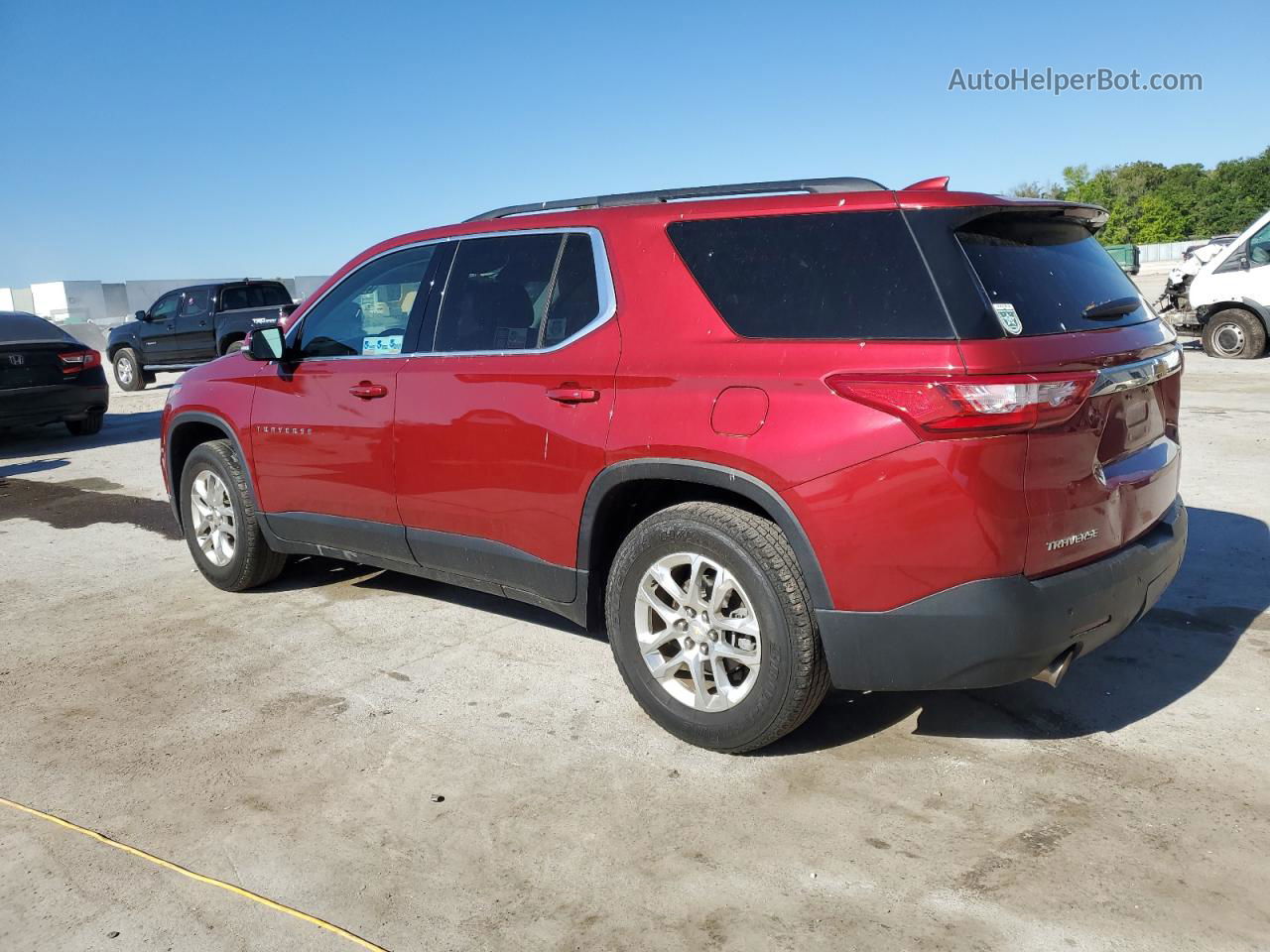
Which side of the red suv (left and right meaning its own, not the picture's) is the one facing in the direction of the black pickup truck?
front

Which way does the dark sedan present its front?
away from the camera

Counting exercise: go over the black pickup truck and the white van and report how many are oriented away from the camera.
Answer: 0

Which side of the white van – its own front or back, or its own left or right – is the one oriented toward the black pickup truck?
front

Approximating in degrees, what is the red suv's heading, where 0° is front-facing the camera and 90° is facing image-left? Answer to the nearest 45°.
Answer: approximately 135°

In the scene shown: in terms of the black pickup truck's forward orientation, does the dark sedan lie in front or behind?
in front

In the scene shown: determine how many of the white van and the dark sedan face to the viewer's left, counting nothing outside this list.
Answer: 1

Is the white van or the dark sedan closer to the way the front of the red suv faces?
the dark sedan

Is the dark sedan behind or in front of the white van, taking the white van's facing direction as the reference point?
in front

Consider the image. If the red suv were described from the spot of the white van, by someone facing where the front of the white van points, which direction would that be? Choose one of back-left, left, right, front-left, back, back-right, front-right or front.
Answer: left

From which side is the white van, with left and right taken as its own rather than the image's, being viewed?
left

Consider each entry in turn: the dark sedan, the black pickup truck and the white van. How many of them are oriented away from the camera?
1
